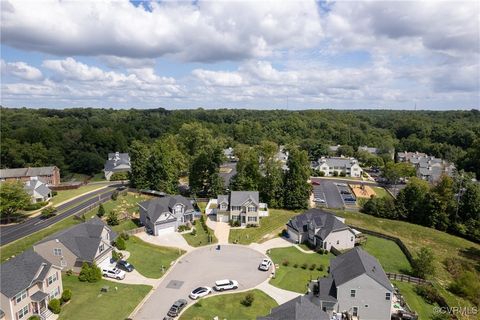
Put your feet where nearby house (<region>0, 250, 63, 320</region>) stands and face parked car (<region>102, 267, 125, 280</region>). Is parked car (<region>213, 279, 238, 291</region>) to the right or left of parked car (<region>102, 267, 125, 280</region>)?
right

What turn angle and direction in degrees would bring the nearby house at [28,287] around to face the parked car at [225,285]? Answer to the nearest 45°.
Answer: approximately 45° to its left

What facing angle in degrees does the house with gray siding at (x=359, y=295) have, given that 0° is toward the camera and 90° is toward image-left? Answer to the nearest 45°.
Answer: approximately 90°

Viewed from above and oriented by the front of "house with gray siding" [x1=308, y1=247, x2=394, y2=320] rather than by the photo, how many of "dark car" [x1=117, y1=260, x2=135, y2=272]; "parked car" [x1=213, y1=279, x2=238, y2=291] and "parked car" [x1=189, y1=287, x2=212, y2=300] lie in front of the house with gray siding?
3

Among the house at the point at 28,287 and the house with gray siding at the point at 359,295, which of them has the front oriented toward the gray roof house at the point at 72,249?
the house with gray siding

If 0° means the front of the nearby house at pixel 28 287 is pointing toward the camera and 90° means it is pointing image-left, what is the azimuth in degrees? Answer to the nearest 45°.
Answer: approximately 315°

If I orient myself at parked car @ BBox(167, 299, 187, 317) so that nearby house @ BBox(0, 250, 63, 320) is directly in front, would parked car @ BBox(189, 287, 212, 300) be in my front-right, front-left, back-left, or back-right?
back-right

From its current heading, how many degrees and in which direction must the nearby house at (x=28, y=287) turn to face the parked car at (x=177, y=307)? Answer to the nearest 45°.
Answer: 0° — it already faces it

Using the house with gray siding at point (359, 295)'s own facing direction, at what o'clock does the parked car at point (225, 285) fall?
The parked car is roughly at 12 o'clock from the house with gray siding.

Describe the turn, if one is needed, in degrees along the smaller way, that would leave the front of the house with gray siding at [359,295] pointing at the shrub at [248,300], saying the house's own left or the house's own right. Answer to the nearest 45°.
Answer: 0° — it already faces it

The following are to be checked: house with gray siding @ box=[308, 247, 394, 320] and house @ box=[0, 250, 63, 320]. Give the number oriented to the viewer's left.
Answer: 1

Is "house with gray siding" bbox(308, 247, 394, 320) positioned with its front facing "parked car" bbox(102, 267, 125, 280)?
yes
